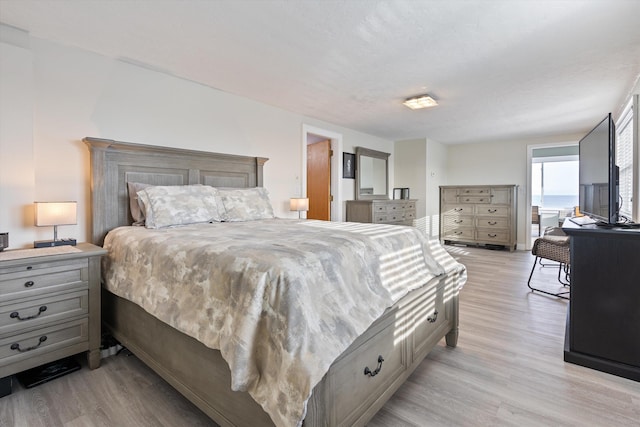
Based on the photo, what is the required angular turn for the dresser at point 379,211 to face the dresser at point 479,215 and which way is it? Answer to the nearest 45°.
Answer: approximately 90° to its left

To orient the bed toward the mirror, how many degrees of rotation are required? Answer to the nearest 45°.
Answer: approximately 90° to its left

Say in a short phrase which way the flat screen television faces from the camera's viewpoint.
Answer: facing to the left of the viewer

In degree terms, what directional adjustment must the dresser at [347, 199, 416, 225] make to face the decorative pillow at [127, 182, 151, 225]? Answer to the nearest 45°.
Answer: approximately 90° to its right

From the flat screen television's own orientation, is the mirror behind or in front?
in front

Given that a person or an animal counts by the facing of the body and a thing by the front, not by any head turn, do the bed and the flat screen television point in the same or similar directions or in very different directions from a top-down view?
very different directions

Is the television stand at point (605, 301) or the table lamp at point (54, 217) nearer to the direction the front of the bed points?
the television stand
